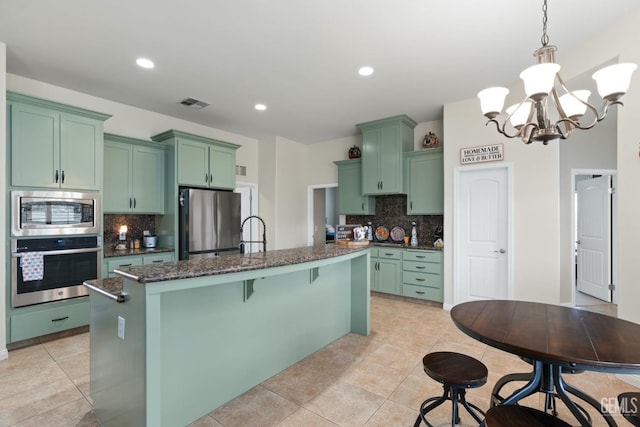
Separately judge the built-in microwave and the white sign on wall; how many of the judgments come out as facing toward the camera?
2

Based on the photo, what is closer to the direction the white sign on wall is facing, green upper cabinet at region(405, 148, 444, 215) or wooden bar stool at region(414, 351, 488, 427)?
the wooden bar stool

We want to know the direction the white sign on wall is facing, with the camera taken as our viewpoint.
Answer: facing the viewer

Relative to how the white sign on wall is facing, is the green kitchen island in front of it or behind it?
in front

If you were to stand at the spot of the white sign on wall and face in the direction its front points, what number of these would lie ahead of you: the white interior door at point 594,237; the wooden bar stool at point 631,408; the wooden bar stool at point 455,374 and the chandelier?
3

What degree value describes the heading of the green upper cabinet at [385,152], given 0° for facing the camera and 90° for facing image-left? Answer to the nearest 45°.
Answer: approximately 45°

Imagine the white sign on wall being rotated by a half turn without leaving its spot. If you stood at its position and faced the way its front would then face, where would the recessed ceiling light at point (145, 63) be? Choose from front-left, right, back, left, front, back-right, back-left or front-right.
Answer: back-left

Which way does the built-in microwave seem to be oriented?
toward the camera

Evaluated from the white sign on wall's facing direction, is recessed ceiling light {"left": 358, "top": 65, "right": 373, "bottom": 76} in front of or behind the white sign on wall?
in front

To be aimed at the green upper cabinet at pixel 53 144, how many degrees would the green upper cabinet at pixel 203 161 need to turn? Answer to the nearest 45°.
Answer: approximately 90° to its right

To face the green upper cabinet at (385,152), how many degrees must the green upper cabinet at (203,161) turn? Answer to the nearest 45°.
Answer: approximately 45° to its left
